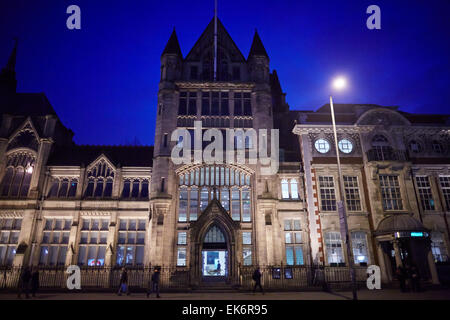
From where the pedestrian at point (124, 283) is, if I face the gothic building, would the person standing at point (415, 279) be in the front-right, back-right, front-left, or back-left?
front-right

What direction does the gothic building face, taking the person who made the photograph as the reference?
facing the viewer
